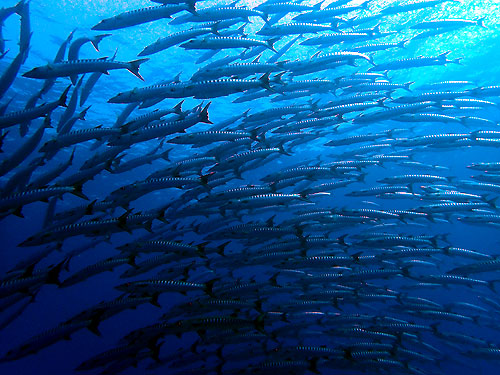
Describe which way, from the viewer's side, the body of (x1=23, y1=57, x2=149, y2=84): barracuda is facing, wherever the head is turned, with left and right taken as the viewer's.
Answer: facing to the left of the viewer

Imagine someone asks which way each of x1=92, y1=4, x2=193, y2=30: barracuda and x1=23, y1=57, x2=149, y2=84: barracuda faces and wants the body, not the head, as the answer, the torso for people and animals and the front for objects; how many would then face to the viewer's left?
2

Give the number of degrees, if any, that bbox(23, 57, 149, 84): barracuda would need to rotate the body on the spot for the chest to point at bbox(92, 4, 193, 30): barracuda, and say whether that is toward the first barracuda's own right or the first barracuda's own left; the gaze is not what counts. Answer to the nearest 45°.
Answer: approximately 180°

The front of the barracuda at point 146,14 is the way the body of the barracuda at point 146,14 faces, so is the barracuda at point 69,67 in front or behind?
in front

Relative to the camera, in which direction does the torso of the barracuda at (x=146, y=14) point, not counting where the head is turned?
to the viewer's left
